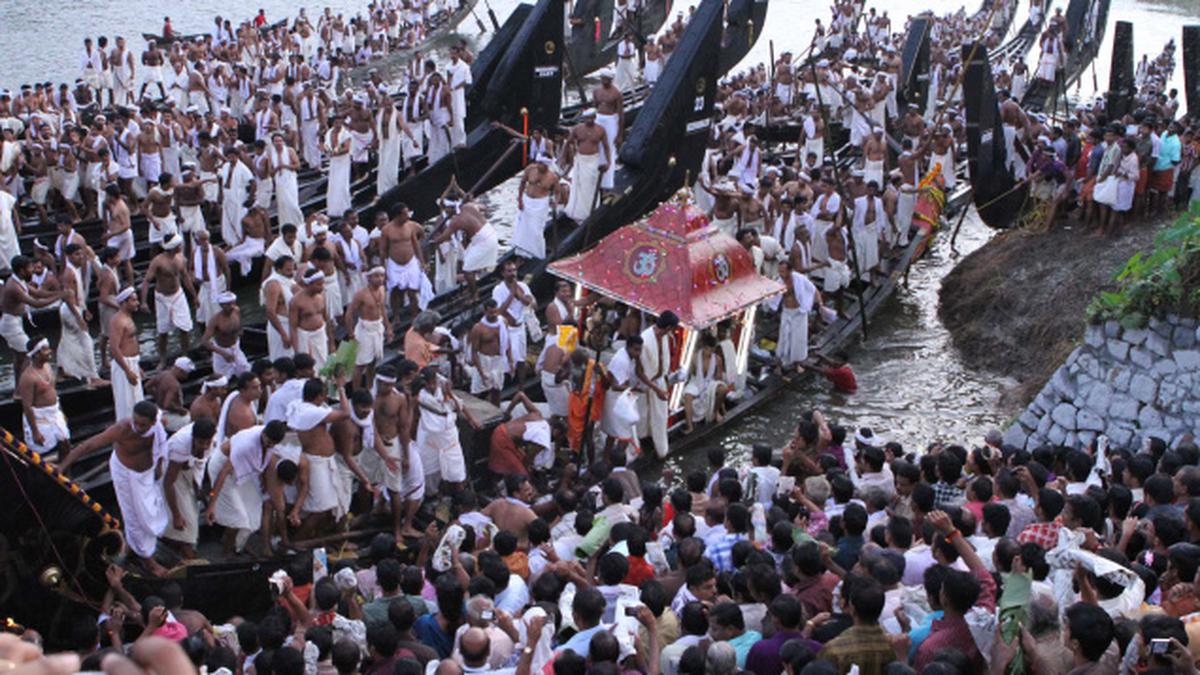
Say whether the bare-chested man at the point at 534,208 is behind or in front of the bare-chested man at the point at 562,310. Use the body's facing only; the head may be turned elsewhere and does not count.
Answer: behind

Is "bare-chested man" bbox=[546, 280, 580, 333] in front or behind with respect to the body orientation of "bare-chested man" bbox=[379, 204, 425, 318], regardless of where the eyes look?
in front

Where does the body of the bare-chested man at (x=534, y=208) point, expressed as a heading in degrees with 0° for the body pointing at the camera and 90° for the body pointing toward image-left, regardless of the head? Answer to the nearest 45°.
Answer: approximately 0°

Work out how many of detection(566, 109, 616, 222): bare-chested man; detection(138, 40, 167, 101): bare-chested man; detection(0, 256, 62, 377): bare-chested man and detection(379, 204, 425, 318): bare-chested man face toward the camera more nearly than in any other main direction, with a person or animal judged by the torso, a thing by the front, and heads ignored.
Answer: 3

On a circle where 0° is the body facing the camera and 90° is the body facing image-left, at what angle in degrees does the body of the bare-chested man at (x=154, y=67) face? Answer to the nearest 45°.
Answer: approximately 0°

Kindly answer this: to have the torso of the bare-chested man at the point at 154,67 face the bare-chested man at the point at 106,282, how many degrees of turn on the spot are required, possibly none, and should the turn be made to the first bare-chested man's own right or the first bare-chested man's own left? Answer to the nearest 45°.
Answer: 0° — they already face them

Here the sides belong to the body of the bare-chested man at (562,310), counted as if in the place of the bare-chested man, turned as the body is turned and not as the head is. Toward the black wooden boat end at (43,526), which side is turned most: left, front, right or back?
right

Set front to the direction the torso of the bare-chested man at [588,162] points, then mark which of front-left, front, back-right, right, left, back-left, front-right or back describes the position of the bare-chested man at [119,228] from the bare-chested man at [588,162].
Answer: right

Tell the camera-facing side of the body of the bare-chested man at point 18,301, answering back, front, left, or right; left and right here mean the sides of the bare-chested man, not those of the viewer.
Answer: right
